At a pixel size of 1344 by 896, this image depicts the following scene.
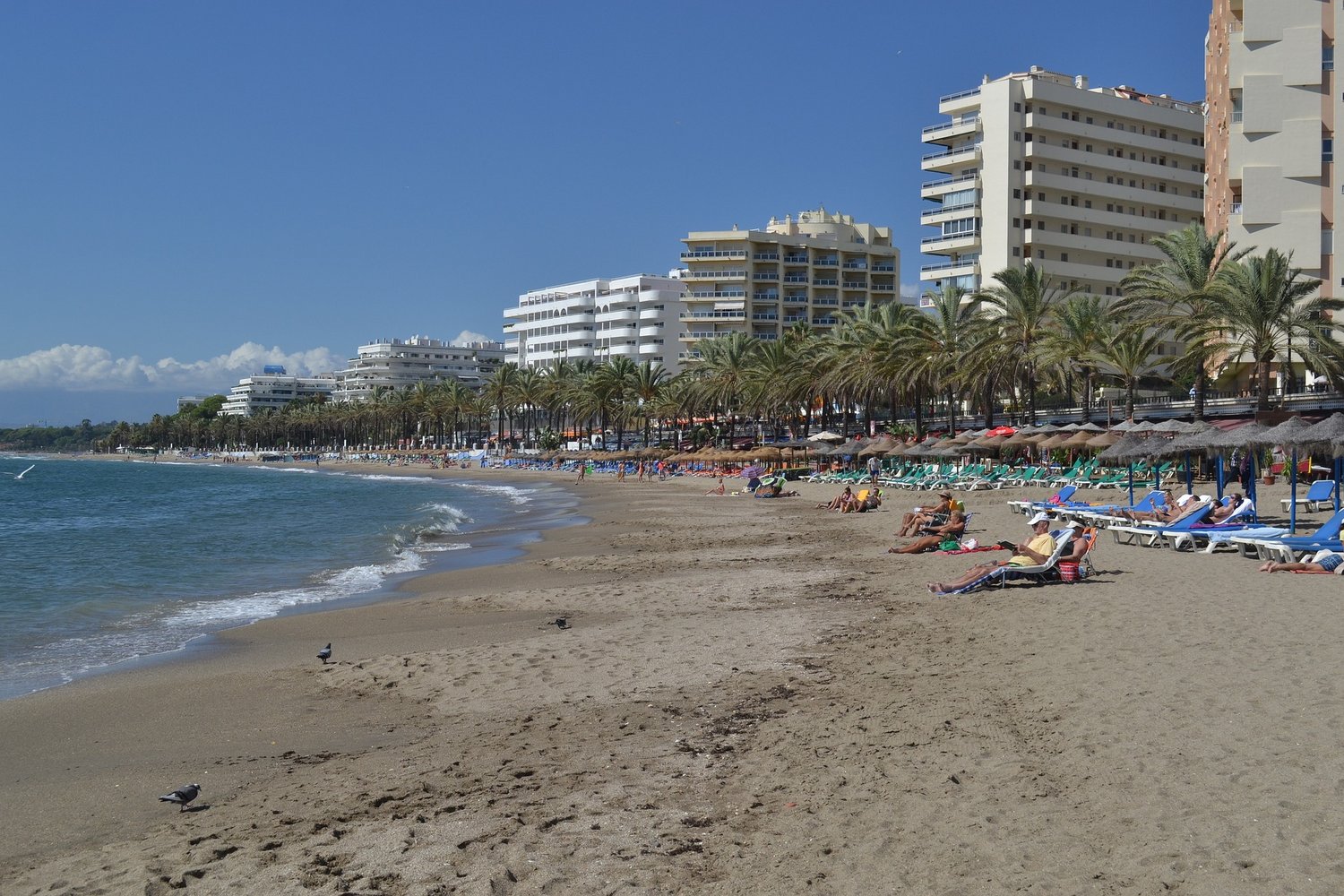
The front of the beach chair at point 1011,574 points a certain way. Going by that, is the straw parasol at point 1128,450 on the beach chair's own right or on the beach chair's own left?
on the beach chair's own right

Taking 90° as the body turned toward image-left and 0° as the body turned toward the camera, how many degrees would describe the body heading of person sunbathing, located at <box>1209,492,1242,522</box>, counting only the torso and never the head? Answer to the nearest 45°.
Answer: approximately 90°

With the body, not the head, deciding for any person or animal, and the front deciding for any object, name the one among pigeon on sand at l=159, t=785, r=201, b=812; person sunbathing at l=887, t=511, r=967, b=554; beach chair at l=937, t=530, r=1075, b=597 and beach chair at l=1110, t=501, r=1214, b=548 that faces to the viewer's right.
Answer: the pigeon on sand

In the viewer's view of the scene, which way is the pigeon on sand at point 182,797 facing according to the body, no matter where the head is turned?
to the viewer's right

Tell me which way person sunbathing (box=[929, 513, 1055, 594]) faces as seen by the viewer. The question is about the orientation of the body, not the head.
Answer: to the viewer's left

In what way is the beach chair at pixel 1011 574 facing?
to the viewer's left

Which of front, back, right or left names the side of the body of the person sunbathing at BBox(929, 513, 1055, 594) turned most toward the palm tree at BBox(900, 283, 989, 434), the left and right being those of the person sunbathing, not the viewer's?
right

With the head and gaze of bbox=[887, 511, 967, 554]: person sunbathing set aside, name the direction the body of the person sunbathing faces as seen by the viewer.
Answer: to the viewer's left

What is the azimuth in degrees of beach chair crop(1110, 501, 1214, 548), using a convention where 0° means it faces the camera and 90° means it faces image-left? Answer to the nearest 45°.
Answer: approximately 90°

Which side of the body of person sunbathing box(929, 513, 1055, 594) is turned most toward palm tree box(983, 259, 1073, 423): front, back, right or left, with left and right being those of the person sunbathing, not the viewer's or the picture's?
right

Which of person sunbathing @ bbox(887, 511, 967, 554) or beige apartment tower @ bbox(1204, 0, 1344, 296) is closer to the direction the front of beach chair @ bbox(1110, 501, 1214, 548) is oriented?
the person sunbathing
